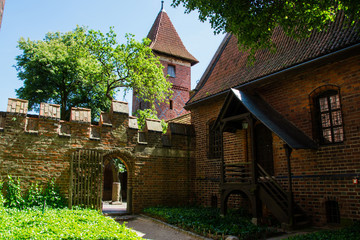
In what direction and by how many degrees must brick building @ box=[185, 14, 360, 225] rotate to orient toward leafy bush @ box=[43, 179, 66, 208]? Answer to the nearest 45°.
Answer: approximately 45° to its right

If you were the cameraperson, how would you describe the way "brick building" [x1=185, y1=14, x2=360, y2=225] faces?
facing the viewer and to the left of the viewer

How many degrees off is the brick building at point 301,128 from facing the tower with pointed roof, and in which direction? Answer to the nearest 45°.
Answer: approximately 90° to its right

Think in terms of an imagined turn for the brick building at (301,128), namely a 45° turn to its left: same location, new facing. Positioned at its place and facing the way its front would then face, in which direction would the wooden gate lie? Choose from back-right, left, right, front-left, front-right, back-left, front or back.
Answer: right
